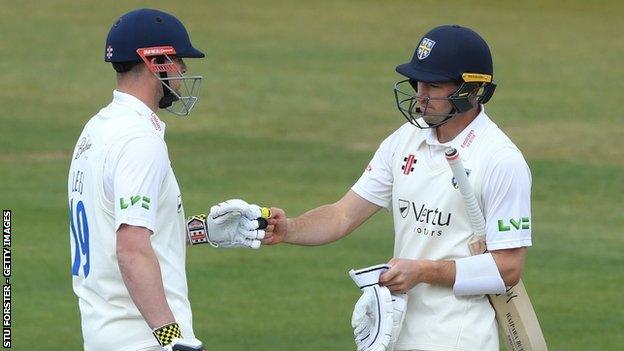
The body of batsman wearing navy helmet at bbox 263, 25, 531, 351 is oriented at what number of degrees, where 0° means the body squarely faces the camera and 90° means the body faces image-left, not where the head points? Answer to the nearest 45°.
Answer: approximately 45°

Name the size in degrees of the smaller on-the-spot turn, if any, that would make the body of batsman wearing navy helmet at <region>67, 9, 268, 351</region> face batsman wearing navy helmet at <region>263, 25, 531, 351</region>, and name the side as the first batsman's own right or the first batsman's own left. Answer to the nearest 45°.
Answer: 0° — they already face them

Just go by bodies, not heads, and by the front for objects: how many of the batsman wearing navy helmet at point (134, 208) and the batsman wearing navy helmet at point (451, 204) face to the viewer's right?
1

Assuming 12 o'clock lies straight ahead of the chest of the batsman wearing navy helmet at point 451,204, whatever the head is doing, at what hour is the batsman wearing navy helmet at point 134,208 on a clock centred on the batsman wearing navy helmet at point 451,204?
the batsman wearing navy helmet at point 134,208 is roughly at 1 o'clock from the batsman wearing navy helmet at point 451,204.

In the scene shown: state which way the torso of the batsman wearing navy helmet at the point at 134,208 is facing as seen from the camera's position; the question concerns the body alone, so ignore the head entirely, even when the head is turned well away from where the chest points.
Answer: to the viewer's right
